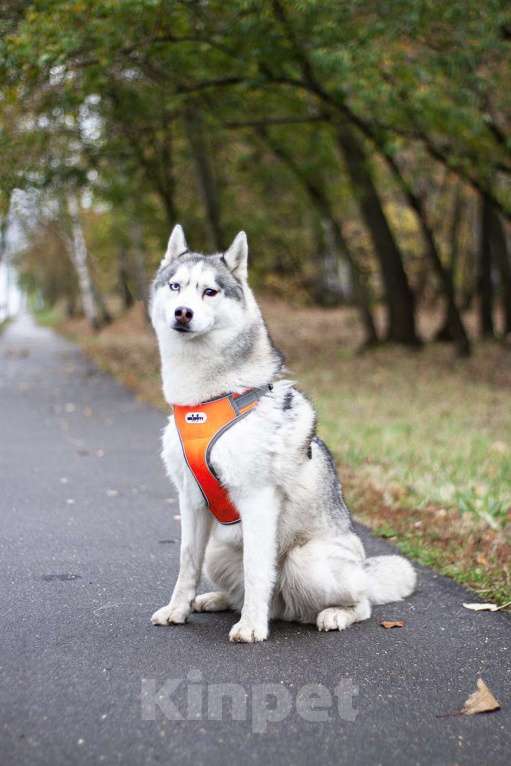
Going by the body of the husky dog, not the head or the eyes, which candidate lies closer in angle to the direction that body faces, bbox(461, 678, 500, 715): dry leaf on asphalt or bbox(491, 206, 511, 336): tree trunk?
the dry leaf on asphalt

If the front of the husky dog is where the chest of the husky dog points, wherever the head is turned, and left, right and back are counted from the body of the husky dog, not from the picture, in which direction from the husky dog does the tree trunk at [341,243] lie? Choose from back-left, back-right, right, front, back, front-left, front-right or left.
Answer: back-right

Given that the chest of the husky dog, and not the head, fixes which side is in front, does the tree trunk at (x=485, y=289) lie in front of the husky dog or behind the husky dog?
behind

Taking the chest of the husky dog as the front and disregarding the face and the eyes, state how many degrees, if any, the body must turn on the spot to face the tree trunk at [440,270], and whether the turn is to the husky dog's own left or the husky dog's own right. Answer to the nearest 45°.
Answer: approximately 135° to the husky dog's own right

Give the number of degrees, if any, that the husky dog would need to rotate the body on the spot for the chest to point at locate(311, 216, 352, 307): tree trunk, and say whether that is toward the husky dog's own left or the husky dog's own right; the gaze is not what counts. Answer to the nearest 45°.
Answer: approximately 135° to the husky dog's own right

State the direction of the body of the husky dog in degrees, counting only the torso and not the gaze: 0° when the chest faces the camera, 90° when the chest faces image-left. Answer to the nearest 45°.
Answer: approximately 45°

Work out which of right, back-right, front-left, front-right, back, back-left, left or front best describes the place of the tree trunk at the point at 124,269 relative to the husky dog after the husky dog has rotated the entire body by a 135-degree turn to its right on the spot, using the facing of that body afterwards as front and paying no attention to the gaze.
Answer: front

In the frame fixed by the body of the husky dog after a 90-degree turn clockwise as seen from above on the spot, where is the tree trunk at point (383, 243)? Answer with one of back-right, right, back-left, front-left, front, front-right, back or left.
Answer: front-right
